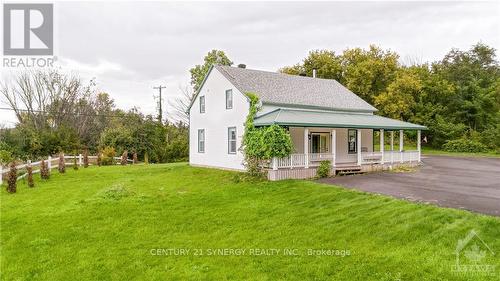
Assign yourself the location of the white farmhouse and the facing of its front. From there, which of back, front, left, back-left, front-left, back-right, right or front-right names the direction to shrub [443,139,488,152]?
left

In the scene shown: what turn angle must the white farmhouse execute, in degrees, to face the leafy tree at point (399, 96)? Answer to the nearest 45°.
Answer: approximately 90° to its left

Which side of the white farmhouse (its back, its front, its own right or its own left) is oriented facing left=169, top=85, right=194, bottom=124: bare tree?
back

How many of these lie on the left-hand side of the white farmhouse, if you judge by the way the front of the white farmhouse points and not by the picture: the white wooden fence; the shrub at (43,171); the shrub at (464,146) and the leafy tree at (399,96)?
2

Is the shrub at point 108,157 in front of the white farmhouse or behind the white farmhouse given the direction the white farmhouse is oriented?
behind

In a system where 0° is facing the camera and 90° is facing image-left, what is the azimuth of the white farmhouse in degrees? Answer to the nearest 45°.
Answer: approximately 315°

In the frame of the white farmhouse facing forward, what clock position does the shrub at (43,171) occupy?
The shrub is roughly at 4 o'clock from the white farmhouse.

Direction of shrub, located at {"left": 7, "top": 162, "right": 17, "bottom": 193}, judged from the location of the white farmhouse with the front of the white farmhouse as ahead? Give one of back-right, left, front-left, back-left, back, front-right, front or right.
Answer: right
